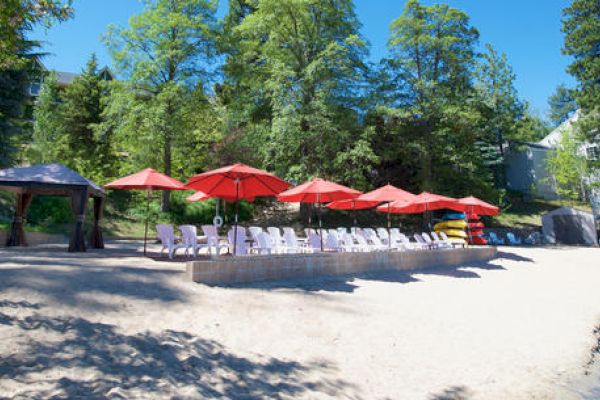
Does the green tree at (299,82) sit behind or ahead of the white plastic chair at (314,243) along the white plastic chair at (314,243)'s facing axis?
behind

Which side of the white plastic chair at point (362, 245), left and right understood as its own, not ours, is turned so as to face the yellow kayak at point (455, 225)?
left

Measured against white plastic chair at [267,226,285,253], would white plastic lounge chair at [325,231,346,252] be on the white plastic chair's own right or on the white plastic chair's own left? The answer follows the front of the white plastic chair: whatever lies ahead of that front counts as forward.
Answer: on the white plastic chair's own left

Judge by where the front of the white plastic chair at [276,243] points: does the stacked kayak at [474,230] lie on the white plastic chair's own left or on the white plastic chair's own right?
on the white plastic chair's own left

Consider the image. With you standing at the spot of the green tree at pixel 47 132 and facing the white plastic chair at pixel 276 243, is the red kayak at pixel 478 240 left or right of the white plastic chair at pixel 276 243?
left

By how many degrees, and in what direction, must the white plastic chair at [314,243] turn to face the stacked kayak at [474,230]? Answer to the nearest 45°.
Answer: approximately 90° to its left

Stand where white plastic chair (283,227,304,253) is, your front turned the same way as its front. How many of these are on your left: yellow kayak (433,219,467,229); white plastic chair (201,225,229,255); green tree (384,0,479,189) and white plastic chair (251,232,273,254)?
2

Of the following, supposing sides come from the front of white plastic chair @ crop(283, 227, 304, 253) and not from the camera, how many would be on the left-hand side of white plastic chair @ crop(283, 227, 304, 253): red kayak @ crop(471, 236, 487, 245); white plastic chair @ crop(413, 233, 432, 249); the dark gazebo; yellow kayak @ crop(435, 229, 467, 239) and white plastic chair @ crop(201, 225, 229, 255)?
3

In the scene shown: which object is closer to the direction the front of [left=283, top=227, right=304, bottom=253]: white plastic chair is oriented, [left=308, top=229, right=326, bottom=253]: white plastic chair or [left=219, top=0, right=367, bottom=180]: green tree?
the white plastic chair

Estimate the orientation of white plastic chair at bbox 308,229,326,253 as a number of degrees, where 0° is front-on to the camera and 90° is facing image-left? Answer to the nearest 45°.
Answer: approximately 315°

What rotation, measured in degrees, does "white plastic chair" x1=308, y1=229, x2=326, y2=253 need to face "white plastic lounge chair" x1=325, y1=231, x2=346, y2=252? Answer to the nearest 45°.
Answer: approximately 45° to its left

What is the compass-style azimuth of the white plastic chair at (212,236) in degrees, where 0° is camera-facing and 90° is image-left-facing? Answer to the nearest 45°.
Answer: approximately 315°

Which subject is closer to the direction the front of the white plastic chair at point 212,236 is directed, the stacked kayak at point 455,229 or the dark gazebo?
the stacked kayak
